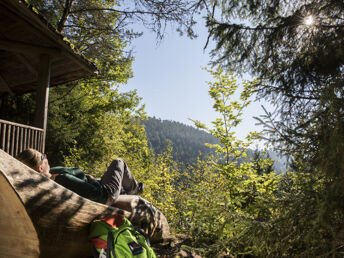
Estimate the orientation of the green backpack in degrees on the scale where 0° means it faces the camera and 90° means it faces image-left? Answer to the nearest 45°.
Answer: approximately 315°

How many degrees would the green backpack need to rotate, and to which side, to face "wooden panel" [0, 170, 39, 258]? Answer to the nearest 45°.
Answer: approximately 135° to its right

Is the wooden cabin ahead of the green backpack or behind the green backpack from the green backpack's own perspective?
behind
